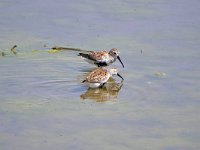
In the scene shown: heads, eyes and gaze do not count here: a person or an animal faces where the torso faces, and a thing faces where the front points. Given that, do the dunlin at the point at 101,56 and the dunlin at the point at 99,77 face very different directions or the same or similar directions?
same or similar directions

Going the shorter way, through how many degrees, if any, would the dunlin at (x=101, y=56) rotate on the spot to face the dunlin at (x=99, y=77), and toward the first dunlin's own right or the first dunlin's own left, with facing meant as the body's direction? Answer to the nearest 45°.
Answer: approximately 90° to the first dunlin's own right

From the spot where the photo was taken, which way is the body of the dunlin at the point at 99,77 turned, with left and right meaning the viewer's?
facing to the right of the viewer

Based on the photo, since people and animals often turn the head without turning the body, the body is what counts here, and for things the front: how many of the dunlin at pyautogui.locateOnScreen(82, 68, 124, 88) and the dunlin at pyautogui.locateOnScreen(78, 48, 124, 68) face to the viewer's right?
2

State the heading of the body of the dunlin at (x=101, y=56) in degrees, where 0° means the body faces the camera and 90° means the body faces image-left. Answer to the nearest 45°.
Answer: approximately 270°

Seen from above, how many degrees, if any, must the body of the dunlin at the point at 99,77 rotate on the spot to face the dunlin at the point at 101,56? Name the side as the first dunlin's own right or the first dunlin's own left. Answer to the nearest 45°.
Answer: approximately 90° to the first dunlin's own left
